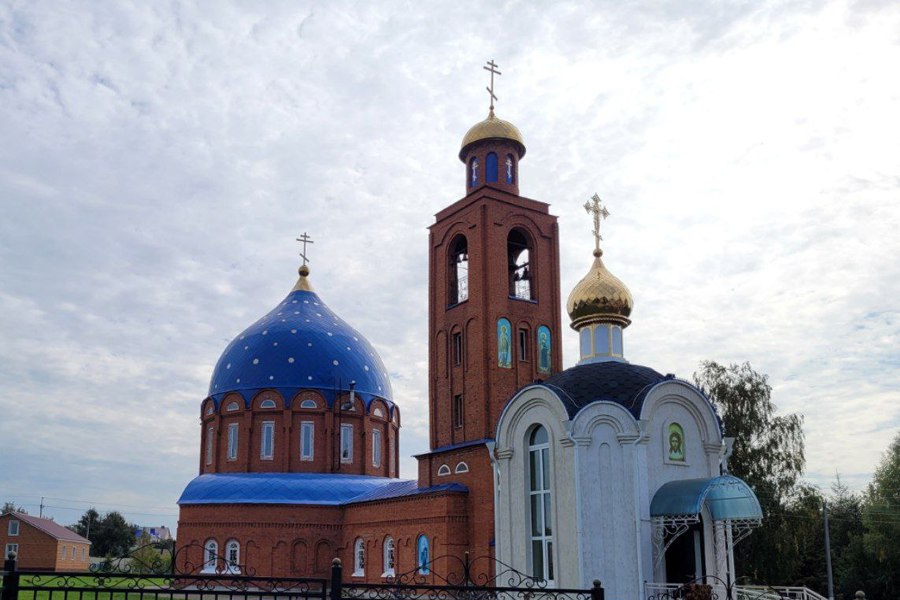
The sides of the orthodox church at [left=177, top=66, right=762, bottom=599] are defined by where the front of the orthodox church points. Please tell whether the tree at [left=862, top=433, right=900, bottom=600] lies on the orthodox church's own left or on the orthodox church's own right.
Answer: on the orthodox church's own left

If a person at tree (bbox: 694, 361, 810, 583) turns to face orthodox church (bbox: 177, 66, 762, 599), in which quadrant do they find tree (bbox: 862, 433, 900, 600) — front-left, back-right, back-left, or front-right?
back-right

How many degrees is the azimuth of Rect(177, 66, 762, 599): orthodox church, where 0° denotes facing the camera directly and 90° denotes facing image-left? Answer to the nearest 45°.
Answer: approximately 315°
